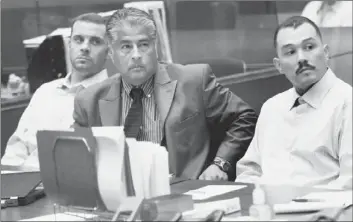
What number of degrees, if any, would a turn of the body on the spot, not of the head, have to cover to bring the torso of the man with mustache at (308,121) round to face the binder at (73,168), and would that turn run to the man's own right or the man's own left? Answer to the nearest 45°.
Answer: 0° — they already face it

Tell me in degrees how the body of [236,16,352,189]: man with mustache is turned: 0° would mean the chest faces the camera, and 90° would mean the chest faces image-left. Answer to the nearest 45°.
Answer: approximately 45°

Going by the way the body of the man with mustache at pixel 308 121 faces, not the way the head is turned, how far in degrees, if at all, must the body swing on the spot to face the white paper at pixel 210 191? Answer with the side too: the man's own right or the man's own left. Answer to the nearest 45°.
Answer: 0° — they already face it

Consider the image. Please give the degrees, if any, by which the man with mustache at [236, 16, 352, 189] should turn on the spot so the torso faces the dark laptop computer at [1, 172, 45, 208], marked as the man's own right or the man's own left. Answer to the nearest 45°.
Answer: approximately 45° to the man's own right

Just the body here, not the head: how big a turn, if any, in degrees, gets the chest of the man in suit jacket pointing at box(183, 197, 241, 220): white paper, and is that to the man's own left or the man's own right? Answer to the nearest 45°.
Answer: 0° — they already face it

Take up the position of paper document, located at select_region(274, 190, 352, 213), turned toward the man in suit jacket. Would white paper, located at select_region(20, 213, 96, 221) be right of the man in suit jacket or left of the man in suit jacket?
left

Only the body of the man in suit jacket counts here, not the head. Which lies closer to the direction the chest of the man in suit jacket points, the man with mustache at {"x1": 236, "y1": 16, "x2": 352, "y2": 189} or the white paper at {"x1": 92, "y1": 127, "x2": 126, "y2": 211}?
the white paper
